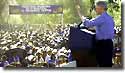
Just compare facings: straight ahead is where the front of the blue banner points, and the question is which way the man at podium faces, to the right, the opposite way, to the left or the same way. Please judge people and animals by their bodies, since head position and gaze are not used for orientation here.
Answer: to the right

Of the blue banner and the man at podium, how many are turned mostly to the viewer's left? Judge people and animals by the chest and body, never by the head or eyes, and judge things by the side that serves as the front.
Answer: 1

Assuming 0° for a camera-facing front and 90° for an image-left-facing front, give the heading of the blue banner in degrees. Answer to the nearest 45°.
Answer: approximately 0°

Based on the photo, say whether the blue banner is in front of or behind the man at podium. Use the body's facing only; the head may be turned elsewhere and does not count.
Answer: in front

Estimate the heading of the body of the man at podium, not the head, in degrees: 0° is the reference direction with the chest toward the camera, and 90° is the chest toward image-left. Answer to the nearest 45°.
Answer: approximately 90°
